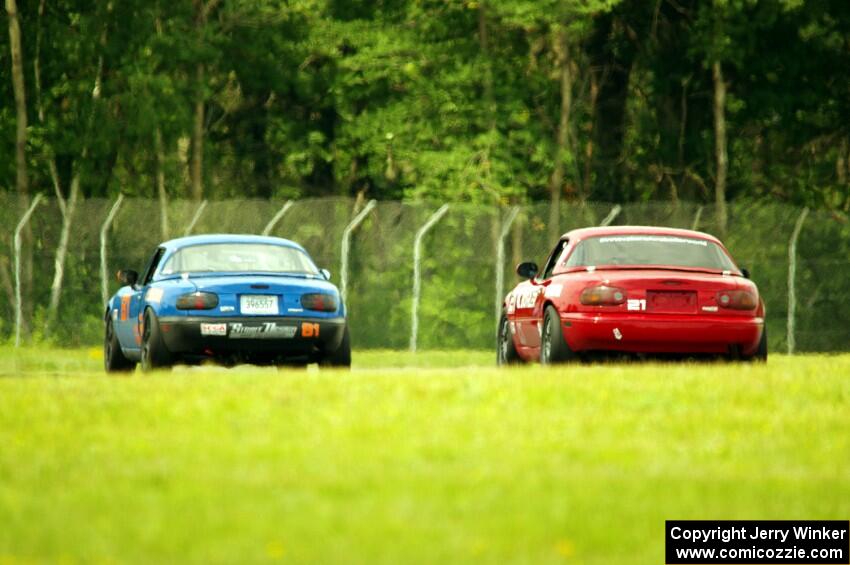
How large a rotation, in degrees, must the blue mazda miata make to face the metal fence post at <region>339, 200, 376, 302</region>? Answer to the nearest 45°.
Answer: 0° — it already faces it

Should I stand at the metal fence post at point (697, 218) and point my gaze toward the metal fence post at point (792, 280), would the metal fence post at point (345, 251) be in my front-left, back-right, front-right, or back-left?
back-right

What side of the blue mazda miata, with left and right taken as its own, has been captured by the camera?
back

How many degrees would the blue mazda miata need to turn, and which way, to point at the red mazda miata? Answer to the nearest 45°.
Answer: approximately 90° to its right

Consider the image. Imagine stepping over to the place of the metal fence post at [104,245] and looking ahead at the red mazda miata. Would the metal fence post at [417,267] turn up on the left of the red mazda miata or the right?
left

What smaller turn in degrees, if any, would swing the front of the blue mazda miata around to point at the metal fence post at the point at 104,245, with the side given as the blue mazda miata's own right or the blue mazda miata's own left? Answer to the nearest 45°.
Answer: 0° — it already faces it

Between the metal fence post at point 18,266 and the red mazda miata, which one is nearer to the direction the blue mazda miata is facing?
the metal fence post
